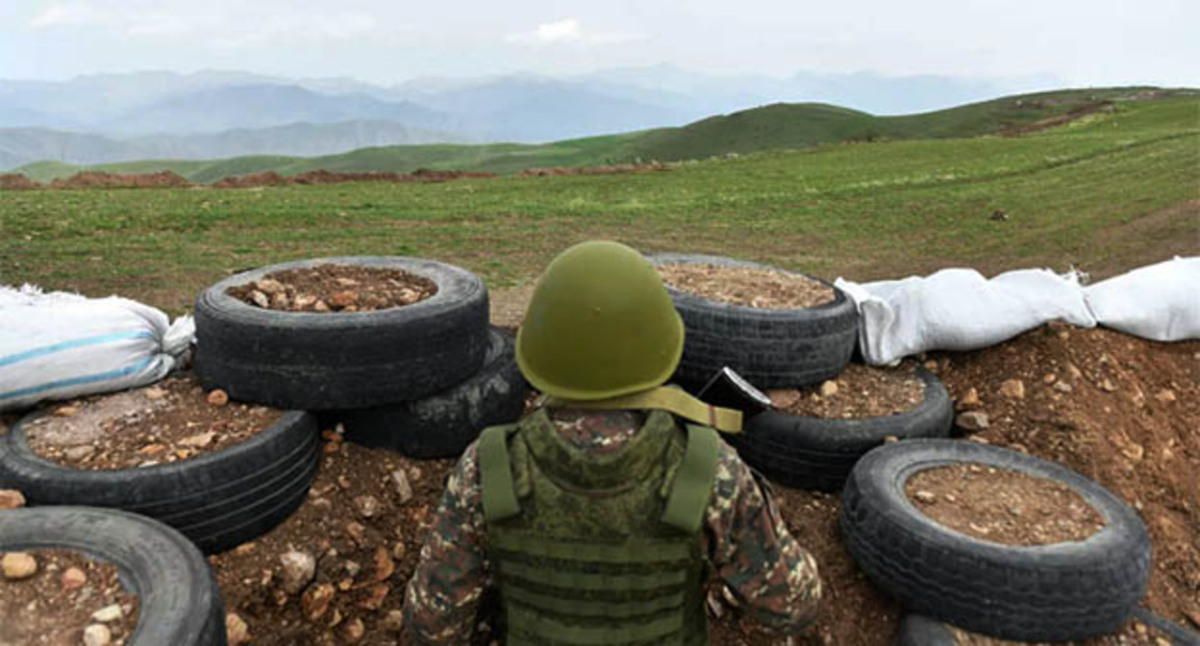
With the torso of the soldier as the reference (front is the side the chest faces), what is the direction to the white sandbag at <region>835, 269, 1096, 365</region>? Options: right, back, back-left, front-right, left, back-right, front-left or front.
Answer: front-right

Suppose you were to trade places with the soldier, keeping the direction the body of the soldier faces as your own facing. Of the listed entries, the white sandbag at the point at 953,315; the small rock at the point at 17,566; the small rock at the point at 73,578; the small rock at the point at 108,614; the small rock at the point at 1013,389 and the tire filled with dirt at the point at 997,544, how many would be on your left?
3

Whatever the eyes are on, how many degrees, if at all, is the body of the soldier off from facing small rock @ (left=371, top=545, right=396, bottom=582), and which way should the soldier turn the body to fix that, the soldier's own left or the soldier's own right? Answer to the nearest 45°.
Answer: approximately 45° to the soldier's own left

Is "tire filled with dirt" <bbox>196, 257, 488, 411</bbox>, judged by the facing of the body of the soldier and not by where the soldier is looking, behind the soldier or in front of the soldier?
in front

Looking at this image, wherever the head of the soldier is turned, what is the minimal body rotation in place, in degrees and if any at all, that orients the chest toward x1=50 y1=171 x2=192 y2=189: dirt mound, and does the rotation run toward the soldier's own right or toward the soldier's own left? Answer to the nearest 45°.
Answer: approximately 45° to the soldier's own left

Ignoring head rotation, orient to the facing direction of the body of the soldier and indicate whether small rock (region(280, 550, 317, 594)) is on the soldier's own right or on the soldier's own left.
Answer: on the soldier's own left

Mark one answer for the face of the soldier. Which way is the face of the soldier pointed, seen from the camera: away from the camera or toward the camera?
away from the camera

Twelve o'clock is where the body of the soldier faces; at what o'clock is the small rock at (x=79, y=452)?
The small rock is roughly at 10 o'clock from the soldier.

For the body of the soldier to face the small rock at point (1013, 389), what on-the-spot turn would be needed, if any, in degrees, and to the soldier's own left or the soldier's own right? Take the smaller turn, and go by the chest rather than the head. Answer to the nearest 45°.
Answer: approximately 45° to the soldier's own right

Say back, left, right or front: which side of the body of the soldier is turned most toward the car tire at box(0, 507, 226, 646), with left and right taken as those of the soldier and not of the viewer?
left

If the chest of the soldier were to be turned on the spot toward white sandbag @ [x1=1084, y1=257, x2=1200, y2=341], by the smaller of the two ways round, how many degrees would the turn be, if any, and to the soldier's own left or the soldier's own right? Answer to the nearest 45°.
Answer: approximately 45° to the soldier's own right

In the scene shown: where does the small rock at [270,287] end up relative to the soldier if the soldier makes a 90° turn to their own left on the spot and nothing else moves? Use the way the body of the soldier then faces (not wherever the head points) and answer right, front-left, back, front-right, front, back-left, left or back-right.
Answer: front-right

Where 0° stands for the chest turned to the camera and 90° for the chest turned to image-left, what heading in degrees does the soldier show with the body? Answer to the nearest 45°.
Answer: approximately 180°

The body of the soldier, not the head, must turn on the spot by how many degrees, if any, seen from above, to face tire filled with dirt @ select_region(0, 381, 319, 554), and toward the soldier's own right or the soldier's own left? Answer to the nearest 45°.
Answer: approximately 45° to the soldier's own left

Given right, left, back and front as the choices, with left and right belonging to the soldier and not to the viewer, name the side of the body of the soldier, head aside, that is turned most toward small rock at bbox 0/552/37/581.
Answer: left

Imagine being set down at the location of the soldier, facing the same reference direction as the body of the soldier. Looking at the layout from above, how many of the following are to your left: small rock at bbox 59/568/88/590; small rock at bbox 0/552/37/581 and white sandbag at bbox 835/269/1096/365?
2

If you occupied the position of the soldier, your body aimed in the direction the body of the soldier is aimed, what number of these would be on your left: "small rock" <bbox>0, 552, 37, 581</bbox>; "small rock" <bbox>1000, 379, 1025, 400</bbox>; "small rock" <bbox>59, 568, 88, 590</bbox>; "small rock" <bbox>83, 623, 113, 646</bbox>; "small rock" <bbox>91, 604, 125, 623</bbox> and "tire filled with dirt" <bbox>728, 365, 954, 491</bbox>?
4

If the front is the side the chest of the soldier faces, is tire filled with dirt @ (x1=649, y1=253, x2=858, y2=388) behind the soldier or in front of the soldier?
in front

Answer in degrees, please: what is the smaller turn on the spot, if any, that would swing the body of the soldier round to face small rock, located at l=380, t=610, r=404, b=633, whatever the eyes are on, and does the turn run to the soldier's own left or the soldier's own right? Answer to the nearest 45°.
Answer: approximately 45° to the soldier's own left
